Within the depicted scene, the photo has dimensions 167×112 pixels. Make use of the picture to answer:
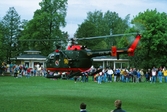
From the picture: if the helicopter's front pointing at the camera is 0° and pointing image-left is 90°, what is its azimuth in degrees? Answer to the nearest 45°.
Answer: approximately 90°
